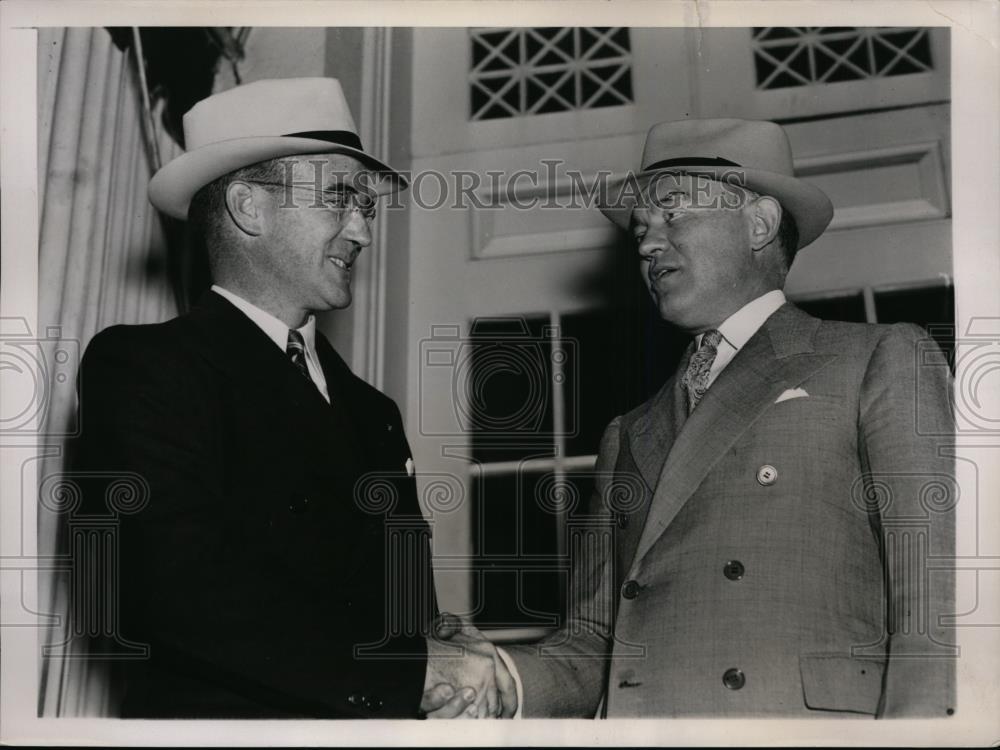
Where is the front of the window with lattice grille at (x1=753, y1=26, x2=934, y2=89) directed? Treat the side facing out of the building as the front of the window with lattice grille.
toward the camera

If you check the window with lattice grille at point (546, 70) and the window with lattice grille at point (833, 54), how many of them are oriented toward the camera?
2

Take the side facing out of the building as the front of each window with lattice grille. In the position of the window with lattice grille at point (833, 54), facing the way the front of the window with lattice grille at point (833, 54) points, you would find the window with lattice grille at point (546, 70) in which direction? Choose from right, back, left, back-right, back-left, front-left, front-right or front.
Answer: right

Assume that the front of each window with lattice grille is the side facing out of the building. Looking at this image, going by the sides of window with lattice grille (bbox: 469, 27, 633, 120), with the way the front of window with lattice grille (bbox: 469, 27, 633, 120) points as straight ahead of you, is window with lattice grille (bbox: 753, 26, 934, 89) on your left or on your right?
on your left

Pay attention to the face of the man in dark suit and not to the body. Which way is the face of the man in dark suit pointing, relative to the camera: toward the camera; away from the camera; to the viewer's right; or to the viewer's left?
to the viewer's right

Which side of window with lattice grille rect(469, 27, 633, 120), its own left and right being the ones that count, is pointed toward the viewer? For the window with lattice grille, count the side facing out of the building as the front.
front

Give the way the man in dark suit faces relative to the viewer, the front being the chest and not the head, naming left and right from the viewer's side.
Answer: facing the viewer and to the right of the viewer

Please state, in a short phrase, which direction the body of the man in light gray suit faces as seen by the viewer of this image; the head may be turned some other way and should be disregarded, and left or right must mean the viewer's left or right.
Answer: facing the viewer and to the left of the viewer

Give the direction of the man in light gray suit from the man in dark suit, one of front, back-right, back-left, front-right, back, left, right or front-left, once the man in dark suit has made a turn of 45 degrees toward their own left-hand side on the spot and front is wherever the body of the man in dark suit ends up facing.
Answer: front

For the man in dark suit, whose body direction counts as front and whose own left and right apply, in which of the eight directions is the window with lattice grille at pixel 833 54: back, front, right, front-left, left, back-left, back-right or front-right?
front-left
